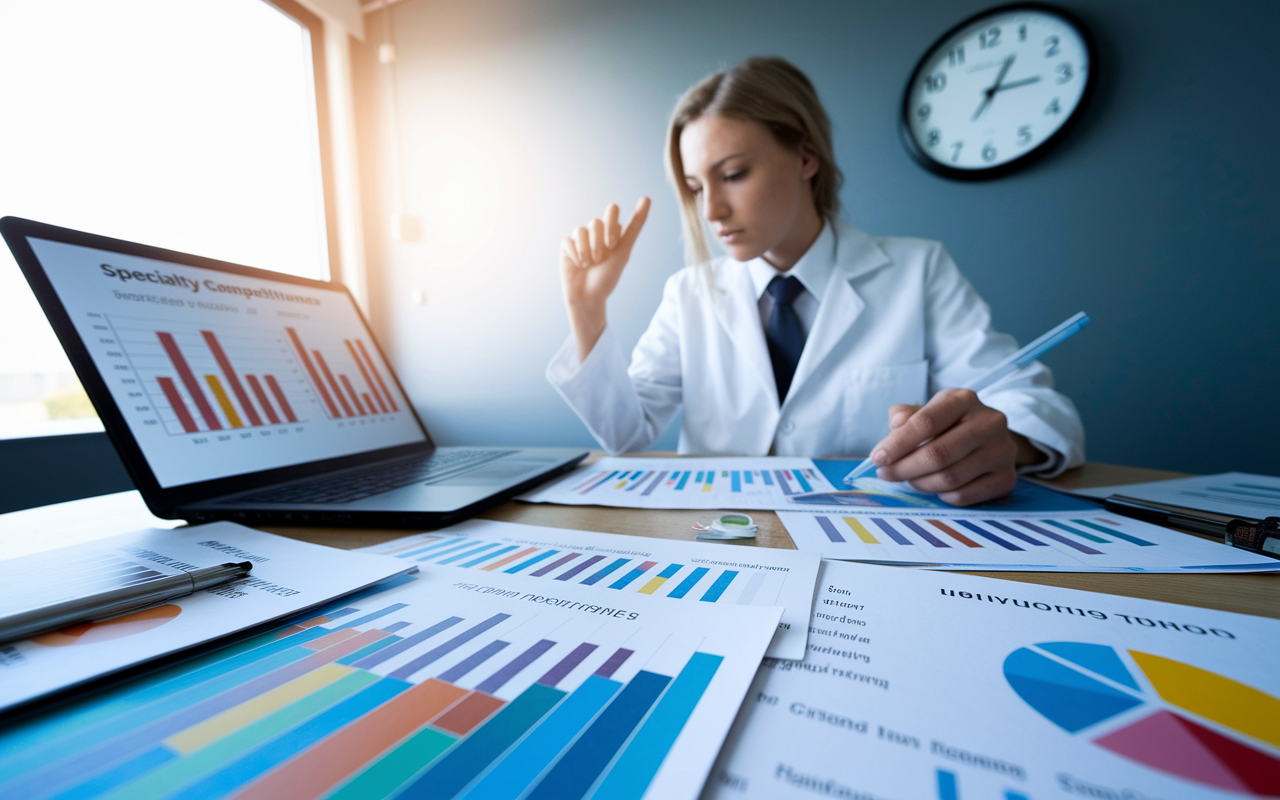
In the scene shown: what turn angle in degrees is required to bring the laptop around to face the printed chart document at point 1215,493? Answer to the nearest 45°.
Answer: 0° — it already faces it

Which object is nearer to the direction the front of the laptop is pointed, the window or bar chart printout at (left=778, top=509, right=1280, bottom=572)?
the bar chart printout

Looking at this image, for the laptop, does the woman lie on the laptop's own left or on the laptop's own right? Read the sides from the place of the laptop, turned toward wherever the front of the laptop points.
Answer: on the laptop's own left

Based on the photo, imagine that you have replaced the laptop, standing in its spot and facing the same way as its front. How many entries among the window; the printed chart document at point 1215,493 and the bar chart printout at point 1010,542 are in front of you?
2

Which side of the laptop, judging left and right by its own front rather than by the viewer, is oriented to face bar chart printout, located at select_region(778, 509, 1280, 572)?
front

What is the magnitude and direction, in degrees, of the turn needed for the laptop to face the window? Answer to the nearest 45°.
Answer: approximately 135° to its left
